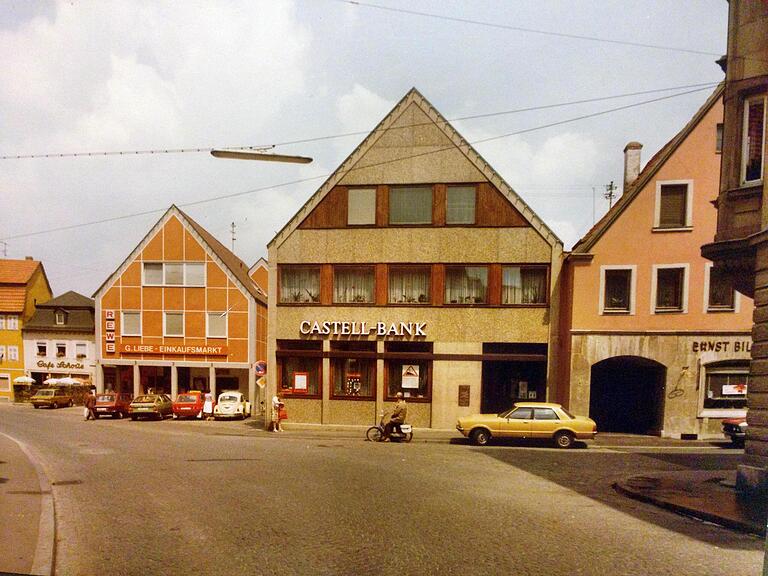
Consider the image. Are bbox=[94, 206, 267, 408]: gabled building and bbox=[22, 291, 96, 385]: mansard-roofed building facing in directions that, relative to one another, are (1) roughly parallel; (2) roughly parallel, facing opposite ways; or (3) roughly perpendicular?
roughly parallel

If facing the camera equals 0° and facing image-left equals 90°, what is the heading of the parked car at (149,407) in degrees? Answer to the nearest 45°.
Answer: approximately 225°

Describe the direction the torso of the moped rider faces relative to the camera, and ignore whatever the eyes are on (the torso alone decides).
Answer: to the viewer's left

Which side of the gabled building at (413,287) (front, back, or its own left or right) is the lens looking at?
front

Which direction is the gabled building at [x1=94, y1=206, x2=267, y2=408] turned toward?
toward the camera
